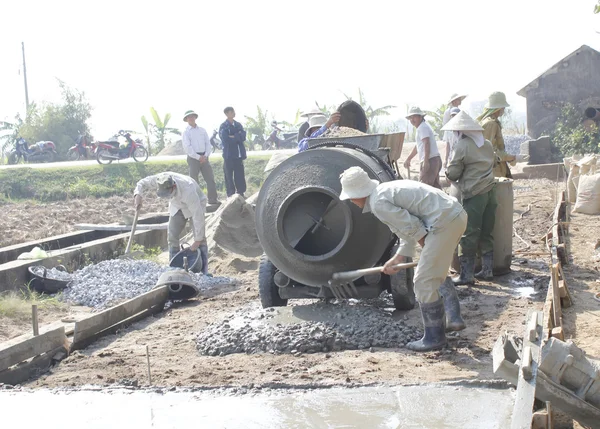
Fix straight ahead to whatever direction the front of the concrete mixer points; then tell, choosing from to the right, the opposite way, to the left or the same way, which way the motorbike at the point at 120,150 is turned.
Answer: to the left

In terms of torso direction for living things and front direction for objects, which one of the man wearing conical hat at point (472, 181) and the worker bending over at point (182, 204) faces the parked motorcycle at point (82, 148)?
the man wearing conical hat

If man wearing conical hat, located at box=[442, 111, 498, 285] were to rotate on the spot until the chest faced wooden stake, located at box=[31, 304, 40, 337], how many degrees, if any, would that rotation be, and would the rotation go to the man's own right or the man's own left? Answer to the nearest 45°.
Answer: approximately 90° to the man's own left

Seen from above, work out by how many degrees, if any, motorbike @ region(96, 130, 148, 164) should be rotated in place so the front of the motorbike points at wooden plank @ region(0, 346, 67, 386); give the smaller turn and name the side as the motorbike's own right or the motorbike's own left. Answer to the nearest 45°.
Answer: approximately 90° to the motorbike's own right

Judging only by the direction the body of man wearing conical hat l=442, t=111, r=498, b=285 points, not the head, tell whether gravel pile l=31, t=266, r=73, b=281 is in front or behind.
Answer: in front

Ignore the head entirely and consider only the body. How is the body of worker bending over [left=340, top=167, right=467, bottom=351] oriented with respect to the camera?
to the viewer's left

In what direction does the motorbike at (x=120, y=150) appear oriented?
to the viewer's right

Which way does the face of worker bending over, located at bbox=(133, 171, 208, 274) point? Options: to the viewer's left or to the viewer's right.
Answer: to the viewer's left

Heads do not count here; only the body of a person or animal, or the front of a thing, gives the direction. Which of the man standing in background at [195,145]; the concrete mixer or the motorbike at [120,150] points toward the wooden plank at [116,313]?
the man standing in background

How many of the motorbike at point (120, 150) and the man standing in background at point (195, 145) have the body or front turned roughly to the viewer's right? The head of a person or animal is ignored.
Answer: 1

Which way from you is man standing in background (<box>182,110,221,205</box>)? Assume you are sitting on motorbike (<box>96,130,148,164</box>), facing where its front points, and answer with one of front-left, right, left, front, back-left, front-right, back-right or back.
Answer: right

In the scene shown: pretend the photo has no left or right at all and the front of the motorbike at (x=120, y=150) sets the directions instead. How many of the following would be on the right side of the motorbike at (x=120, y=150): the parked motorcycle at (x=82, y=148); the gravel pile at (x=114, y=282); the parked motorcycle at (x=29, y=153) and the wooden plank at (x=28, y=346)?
2
